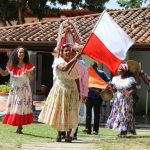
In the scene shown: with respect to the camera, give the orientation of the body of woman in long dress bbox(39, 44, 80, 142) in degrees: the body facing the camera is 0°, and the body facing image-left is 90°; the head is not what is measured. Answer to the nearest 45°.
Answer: approximately 315°

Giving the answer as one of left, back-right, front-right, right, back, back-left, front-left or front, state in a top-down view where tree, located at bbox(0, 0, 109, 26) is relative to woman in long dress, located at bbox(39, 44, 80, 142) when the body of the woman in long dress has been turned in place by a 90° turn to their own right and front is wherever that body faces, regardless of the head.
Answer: back-right

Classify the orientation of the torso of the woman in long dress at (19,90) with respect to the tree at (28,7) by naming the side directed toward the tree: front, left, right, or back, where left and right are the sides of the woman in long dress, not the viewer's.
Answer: back

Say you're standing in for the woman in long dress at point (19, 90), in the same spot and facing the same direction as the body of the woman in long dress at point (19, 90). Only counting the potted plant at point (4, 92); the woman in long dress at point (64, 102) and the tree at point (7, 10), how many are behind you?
2

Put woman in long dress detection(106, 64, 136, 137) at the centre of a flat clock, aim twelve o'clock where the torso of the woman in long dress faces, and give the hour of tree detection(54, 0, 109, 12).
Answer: The tree is roughly at 6 o'clock from the woman in long dress.

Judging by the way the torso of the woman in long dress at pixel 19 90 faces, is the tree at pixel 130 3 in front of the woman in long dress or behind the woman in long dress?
behind

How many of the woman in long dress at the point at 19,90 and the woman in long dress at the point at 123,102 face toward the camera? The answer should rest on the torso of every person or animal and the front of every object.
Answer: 2

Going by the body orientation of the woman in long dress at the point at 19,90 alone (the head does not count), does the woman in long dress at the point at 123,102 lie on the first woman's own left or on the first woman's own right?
on the first woman's own left

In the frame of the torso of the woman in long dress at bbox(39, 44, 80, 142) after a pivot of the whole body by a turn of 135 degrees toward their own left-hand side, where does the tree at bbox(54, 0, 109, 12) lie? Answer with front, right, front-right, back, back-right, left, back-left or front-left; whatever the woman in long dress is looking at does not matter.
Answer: front

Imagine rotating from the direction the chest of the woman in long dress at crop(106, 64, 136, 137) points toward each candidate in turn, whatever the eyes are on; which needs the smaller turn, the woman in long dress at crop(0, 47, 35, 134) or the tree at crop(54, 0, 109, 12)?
the woman in long dress

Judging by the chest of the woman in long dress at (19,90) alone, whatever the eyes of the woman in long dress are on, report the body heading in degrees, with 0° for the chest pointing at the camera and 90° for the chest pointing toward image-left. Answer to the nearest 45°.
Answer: approximately 0°
